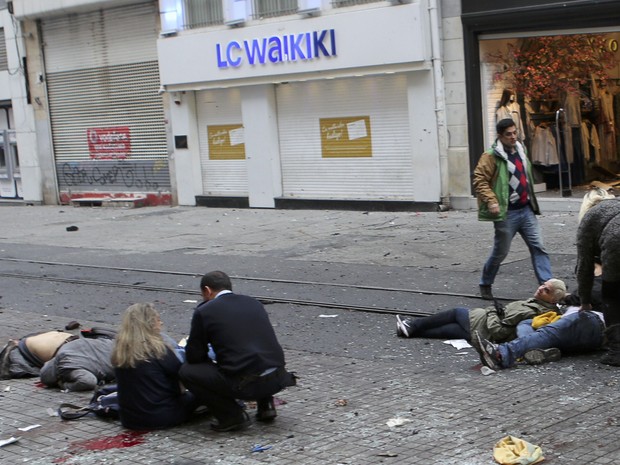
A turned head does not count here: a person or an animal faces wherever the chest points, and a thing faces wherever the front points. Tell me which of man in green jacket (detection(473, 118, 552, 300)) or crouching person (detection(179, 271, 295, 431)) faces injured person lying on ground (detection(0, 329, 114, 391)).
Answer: the crouching person

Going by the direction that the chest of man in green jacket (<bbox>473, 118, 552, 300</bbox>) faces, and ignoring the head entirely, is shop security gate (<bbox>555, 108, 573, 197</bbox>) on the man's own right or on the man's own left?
on the man's own left

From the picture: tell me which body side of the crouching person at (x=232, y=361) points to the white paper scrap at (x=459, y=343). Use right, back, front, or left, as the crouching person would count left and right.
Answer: right

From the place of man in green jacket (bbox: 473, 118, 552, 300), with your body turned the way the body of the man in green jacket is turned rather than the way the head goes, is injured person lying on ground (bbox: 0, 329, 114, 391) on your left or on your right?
on your right

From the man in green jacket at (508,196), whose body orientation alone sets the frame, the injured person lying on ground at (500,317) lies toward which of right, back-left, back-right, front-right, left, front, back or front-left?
front-right

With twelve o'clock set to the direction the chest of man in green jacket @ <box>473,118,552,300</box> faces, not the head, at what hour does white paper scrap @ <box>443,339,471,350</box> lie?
The white paper scrap is roughly at 2 o'clock from the man in green jacket.

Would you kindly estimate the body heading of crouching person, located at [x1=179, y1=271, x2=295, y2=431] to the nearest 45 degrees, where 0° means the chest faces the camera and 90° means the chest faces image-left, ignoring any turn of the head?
approximately 135°

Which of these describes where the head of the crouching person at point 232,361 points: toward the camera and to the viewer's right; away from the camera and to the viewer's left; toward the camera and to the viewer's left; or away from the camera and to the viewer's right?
away from the camera and to the viewer's left

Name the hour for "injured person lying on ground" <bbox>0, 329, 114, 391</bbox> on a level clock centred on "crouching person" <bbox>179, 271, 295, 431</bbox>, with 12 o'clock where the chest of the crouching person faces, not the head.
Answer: The injured person lying on ground is roughly at 12 o'clock from the crouching person.

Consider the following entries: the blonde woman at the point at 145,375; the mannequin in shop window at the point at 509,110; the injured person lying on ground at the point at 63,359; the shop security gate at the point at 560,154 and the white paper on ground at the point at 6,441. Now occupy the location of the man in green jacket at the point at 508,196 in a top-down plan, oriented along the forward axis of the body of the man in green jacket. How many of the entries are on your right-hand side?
3

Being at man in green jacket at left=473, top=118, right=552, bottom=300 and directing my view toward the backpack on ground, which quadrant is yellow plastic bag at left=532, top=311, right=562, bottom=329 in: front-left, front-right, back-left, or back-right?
front-left

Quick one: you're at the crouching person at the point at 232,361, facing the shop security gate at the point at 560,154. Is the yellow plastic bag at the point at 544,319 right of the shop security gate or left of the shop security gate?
right

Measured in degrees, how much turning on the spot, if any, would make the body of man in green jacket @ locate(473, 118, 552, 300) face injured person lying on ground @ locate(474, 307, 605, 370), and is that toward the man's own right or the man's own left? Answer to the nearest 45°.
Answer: approximately 45° to the man's own right

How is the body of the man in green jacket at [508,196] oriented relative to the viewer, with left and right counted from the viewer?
facing the viewer and to the right of the viewer

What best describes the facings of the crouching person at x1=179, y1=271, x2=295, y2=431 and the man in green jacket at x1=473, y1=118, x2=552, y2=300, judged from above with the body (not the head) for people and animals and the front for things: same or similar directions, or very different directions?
very different directions
